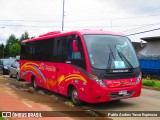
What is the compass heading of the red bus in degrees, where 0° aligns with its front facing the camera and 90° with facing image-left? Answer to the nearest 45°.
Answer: approximately 315°
